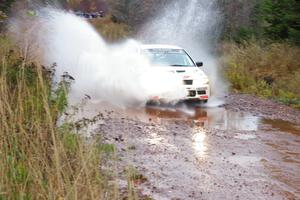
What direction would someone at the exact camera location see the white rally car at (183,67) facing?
facing the viewer and to the right of the viewer
